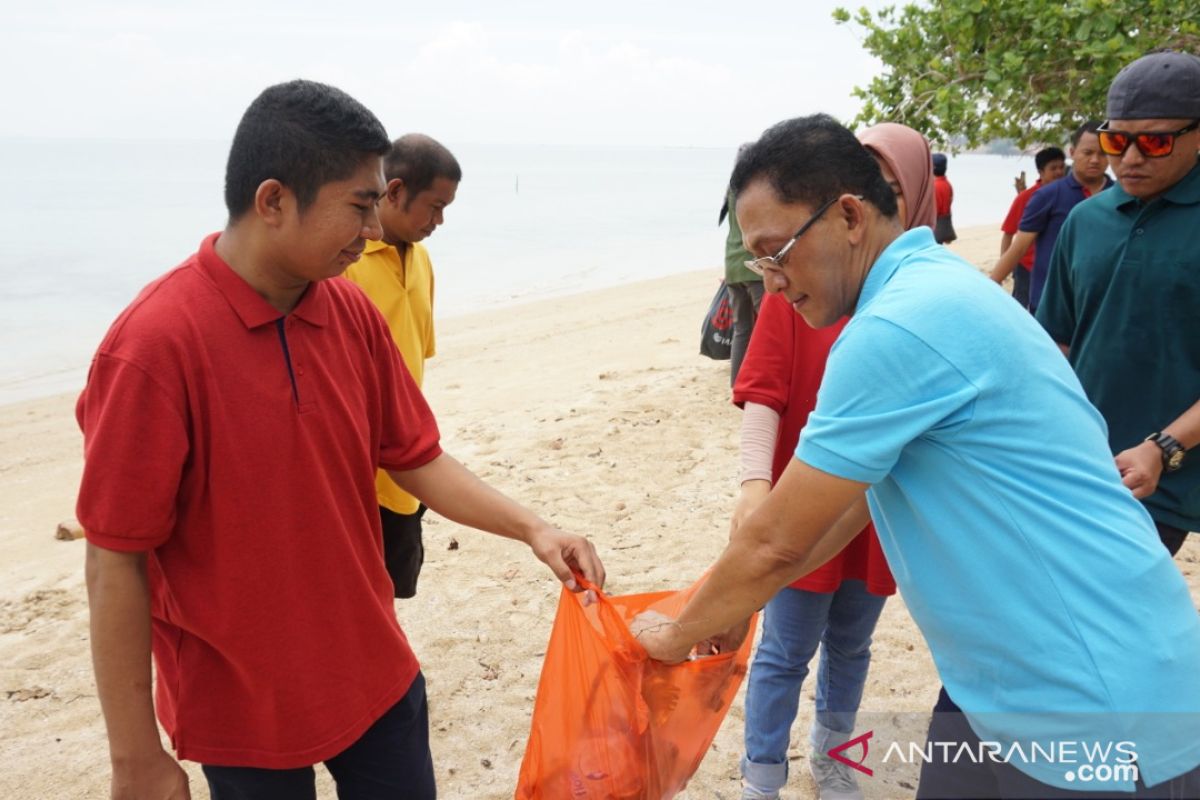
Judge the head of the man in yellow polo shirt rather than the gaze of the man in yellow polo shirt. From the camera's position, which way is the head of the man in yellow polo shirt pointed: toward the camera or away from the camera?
toward the camera

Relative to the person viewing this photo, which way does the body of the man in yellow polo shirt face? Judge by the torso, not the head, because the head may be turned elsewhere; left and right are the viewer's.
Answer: facing the viewer and to the right of the viewer

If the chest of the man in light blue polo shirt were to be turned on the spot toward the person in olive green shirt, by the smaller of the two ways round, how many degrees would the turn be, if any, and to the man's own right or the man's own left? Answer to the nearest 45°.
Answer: approximately 90° to the man's own right

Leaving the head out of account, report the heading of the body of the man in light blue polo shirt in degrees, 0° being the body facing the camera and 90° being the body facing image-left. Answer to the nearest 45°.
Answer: approximately 90°

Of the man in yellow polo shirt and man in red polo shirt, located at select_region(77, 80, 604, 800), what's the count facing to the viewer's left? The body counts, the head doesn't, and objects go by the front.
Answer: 0

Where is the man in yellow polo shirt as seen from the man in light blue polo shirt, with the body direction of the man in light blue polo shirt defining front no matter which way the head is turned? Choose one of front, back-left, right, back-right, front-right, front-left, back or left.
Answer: front-right

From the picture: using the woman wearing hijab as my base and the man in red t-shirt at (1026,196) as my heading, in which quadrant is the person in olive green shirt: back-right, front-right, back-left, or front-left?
front-left

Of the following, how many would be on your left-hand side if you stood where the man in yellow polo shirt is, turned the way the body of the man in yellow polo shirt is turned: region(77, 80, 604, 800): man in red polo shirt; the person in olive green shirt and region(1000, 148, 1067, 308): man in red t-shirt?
2

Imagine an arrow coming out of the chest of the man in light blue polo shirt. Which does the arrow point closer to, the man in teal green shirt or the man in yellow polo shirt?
the man in yellow polo shirt

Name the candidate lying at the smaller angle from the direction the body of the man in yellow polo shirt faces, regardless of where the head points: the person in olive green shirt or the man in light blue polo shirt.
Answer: the man in light blue polo shirt

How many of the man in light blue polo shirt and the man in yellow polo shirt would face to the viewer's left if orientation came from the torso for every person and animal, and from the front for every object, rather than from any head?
1

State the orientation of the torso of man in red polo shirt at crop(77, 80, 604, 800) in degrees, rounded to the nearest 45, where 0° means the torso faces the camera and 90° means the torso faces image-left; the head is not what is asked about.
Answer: approximately 315°

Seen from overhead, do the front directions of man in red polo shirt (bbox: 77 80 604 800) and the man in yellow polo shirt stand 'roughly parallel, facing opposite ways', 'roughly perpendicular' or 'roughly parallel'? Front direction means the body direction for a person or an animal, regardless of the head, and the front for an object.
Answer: roughly parallel

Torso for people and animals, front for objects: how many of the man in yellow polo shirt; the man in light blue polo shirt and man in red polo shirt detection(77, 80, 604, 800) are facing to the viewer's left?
1

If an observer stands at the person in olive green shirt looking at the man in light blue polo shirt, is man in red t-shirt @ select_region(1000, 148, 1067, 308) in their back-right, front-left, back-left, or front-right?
back-left

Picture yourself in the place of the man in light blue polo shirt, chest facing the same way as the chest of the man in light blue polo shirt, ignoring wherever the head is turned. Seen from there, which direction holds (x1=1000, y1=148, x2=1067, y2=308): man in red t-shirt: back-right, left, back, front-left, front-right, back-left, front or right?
right
